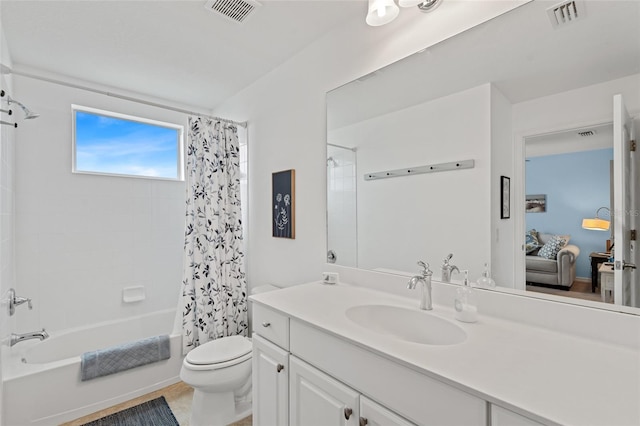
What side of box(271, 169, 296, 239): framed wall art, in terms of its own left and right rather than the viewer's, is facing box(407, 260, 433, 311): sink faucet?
left

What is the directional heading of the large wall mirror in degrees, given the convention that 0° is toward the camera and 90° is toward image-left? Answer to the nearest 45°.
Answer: approximately 45°

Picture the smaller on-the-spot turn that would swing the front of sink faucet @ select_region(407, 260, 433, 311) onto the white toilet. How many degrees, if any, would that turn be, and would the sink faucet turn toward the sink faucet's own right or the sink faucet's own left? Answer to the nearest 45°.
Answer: approximately 45° to the sink faucet's own right

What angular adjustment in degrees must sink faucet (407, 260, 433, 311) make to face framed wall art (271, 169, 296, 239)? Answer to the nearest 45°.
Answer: approximately 90° to its right

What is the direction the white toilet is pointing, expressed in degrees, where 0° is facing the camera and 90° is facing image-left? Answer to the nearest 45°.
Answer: approximately 45°
